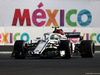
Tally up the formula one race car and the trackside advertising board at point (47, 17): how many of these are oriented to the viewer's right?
0

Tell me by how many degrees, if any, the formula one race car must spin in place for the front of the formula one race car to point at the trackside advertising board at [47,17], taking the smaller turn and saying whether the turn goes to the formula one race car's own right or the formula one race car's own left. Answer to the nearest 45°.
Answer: approximately 135° to the formula one race car's own right

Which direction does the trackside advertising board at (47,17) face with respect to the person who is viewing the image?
facing the viewer

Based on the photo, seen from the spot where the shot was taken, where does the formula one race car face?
facing the viewer and to the left of the viewer

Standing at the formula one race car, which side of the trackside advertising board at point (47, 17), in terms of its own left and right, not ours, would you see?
front
